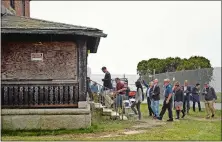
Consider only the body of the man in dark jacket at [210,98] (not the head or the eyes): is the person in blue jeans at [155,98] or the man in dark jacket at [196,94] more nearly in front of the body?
the person in blue jeans

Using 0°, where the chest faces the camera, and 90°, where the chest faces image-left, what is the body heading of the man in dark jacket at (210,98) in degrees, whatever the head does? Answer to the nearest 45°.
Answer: approximately 45°

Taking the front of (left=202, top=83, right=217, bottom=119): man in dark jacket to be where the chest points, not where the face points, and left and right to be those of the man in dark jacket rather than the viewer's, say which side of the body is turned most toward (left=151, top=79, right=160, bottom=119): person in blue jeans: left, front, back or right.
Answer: front

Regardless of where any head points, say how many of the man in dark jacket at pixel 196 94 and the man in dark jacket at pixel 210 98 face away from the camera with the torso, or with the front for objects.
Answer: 0

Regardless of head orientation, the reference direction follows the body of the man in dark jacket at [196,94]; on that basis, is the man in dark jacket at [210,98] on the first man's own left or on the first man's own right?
on the first man's own left
